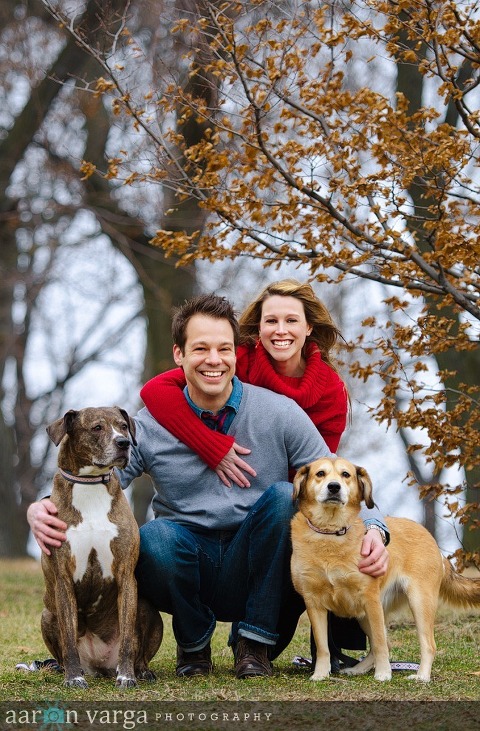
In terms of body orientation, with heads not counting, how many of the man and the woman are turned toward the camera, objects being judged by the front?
2

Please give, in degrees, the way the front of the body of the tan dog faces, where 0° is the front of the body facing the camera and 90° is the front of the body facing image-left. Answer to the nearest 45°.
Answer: approximately 45°

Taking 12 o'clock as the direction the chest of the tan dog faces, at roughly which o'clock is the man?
The man is roughly at 2 o'clock from the tan dog.

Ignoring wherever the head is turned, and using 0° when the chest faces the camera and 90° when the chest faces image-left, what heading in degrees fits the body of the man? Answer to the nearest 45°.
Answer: approximately 0°

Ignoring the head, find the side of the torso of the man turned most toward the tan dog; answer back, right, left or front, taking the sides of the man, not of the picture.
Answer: left

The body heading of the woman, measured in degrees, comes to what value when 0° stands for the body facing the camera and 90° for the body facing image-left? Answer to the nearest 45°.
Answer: approximately 0°
